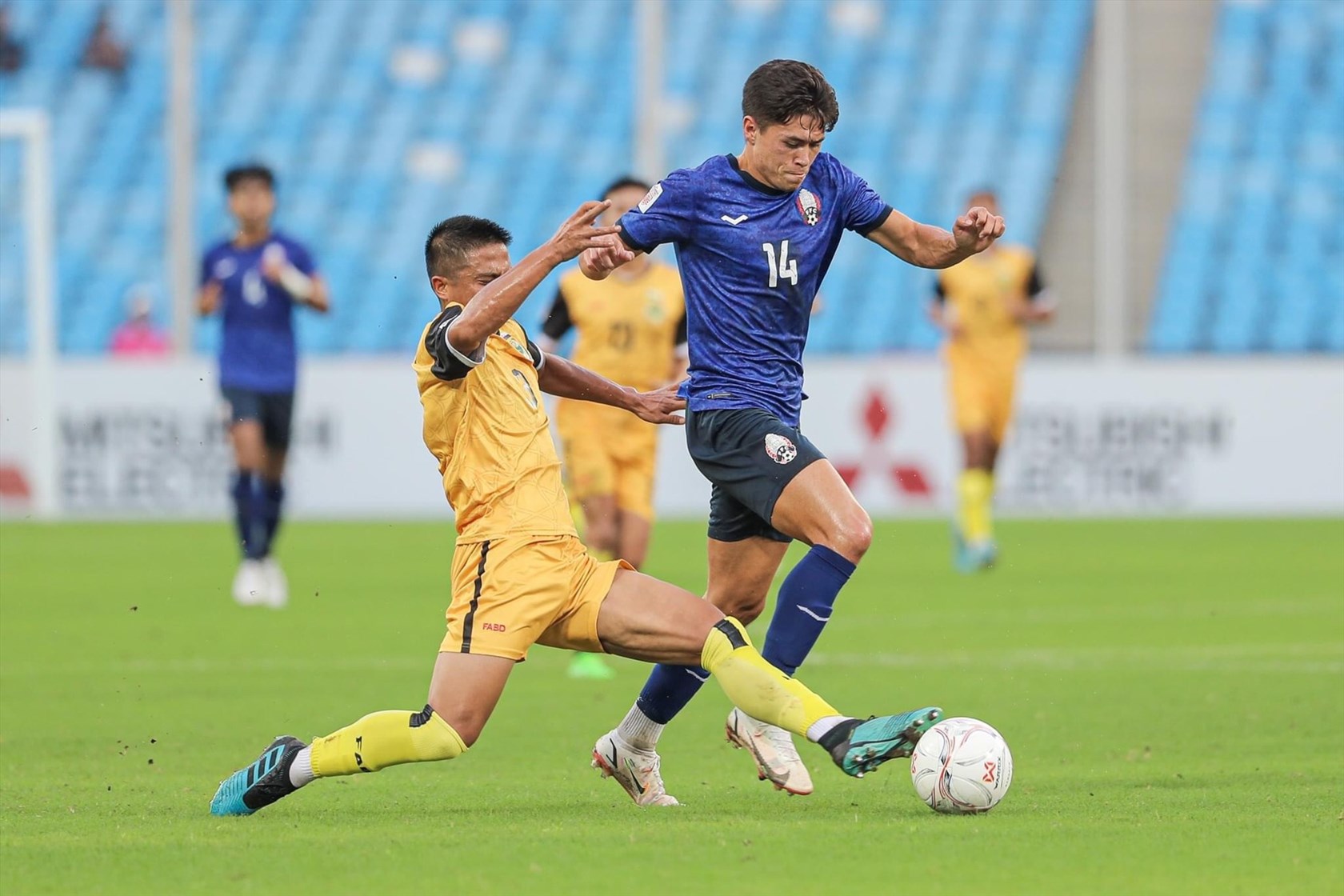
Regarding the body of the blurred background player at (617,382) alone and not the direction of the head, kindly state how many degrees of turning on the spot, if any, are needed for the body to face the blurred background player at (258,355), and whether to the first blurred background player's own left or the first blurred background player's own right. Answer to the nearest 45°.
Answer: approximately 135° to the first blurred background player's own right

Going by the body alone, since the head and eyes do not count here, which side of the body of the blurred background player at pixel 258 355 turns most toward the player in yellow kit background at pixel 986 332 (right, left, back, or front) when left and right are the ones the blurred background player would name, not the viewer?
left

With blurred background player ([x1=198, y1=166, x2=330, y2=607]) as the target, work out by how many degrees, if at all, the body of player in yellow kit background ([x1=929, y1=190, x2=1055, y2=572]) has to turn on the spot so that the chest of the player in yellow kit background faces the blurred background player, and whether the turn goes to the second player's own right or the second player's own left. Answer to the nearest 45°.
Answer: approximately 45° to the second player's own right

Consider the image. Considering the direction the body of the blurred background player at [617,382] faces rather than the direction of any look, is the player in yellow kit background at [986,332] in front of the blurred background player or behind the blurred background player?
behind

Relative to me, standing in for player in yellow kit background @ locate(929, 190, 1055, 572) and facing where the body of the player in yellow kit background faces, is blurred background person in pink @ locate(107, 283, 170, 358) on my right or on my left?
on my right

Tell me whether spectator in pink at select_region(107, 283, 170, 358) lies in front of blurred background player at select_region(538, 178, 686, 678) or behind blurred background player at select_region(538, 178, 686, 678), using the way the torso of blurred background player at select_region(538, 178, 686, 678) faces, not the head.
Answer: behind

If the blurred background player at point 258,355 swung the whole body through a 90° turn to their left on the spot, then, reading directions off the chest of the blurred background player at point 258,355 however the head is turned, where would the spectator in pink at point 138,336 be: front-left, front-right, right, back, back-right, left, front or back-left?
left
